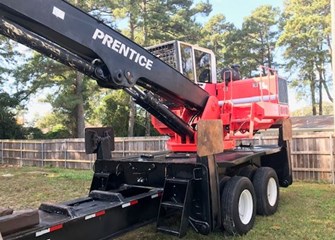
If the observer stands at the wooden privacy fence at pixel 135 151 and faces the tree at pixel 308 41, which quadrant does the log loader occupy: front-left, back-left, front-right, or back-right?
back-right

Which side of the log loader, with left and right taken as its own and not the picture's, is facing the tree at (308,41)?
back

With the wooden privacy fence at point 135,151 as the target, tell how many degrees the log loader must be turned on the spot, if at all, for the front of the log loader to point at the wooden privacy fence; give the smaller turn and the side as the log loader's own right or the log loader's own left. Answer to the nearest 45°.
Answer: approximately 135° to the log loader's own right

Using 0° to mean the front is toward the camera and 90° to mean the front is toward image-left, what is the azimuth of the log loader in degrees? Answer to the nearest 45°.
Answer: approximately 45°

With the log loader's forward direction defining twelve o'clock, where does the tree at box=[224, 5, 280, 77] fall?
The tree is roughly at 5 o'clock from the log loader.
